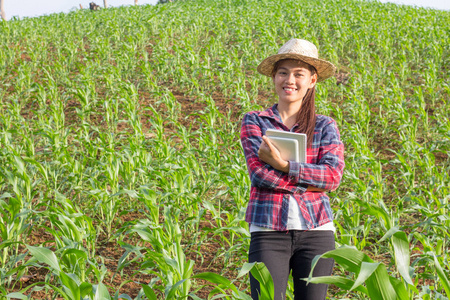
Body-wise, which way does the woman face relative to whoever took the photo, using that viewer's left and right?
facing the viewer

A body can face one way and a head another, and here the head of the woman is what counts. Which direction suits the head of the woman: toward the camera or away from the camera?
toward the camera
